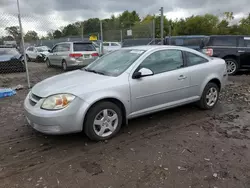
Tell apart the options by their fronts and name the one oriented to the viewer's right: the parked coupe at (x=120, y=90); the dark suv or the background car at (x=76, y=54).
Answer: the dark suv

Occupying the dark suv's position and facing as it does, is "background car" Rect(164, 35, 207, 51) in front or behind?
behind

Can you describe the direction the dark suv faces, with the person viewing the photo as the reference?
facing to the right of the viewer

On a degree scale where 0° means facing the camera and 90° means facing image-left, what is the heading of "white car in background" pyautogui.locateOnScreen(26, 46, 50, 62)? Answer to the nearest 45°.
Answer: approximately 315°

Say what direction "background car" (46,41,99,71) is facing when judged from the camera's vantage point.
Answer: facing away from the viewer and to the left of the viewer

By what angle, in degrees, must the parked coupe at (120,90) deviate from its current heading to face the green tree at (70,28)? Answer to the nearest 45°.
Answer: approximately 135° to its right

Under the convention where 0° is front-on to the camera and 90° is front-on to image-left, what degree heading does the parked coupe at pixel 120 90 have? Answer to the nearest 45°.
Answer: approximately 45°

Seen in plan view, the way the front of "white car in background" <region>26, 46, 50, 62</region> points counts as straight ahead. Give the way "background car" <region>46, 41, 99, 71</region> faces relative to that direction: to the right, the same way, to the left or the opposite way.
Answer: the opposite way
